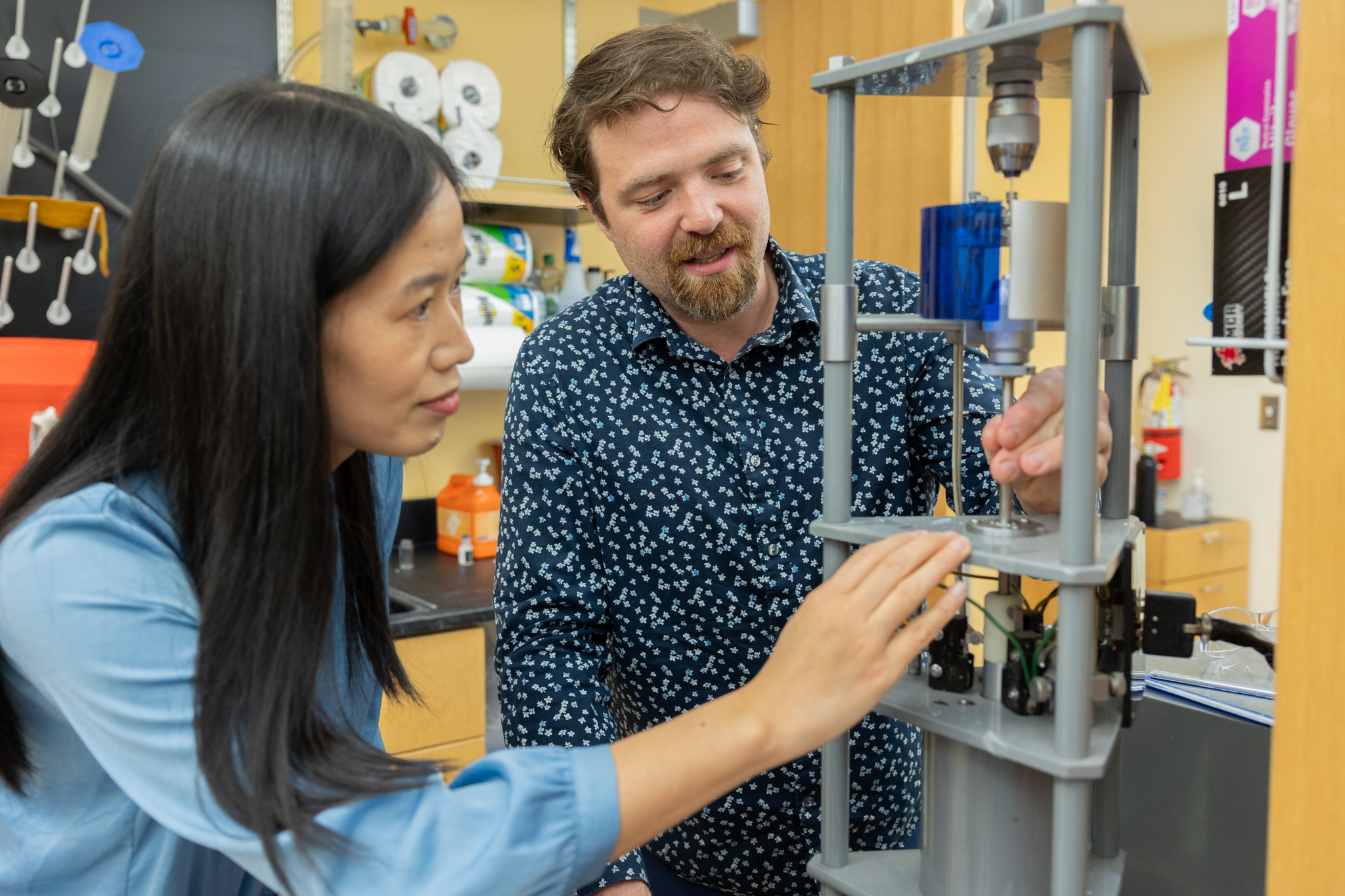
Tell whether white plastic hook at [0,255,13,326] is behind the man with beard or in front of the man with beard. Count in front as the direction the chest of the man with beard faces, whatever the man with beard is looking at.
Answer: behind

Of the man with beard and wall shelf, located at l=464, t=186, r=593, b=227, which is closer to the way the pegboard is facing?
the man with beard

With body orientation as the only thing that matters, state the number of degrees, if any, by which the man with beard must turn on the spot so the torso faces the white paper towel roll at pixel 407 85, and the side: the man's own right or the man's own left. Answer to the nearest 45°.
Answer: approximately 180°

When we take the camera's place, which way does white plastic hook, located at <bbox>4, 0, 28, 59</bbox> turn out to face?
facing the viewer

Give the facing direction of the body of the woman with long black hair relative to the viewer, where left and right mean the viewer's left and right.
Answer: facing to the right of the viewer

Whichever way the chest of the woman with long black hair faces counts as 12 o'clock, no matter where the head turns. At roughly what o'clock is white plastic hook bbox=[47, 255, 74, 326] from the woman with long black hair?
The white plastic hook is roughly at 8 o'clock from the woman with long black hair.

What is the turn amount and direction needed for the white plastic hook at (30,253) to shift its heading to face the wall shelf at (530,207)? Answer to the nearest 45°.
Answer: approximately 90° to its left

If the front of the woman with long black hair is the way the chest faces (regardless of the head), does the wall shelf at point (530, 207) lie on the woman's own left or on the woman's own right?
on the woman's own left

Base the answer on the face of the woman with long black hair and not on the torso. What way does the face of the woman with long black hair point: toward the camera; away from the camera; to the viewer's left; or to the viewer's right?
to the viewer's right

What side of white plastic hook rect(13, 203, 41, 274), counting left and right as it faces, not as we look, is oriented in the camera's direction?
front
